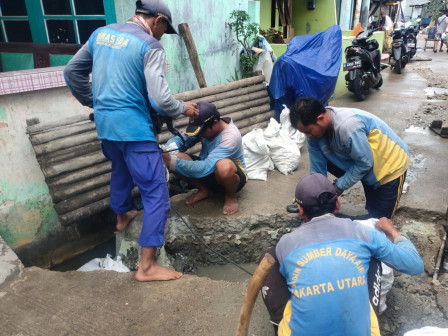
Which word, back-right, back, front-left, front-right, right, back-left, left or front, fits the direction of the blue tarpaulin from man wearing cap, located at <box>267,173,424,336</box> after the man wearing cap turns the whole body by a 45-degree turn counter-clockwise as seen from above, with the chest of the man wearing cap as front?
front-right

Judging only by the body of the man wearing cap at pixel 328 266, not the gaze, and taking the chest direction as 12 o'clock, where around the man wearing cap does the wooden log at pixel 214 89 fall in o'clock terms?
The wooden log is roughly at 11 o'clock from the man wearing cap.

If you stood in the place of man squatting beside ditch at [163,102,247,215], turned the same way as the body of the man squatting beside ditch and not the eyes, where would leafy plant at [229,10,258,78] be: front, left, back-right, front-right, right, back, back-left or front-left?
back-right

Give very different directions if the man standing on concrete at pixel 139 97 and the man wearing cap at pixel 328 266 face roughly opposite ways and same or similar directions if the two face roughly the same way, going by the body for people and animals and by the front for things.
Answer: same or similar directions

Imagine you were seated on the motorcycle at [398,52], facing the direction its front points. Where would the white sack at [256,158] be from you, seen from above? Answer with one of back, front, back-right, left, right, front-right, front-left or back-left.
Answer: back

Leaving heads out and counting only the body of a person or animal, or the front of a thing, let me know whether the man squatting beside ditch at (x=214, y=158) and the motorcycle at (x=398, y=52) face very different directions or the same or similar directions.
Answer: very different directions

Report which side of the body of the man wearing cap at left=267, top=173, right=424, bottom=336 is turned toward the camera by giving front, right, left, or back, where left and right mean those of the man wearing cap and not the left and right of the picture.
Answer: back

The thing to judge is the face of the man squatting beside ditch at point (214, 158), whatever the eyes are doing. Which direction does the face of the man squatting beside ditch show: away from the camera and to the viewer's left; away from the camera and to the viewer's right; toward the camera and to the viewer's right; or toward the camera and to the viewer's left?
toward the camera and to the viewer's left

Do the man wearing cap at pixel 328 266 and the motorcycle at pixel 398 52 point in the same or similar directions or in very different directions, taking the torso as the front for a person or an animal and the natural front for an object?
same or similar directions

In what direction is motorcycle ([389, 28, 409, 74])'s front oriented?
away from the camera

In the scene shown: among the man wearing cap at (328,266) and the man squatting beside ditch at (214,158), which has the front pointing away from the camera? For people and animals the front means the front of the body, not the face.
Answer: the man wearing cap

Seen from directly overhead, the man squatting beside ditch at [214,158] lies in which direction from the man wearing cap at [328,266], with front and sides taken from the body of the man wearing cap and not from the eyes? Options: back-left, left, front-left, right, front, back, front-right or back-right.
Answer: front-left

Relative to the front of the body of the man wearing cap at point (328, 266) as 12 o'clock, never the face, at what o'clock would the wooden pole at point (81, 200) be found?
The wooden pole is roughly at 10 o'clock from the man wearing cap.

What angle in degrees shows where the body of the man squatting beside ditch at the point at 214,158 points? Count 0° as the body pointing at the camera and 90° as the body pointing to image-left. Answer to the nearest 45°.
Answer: approximately 45°

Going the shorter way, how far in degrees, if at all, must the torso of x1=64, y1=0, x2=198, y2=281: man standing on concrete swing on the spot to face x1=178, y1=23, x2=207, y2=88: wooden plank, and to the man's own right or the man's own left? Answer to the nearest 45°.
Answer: approximately 45° to the man's own left

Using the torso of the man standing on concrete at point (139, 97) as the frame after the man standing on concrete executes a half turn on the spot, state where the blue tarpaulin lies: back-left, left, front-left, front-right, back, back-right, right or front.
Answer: back

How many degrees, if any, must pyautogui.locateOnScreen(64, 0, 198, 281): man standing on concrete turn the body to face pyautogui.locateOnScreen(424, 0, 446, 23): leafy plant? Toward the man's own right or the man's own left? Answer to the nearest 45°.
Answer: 0° — they already face it
